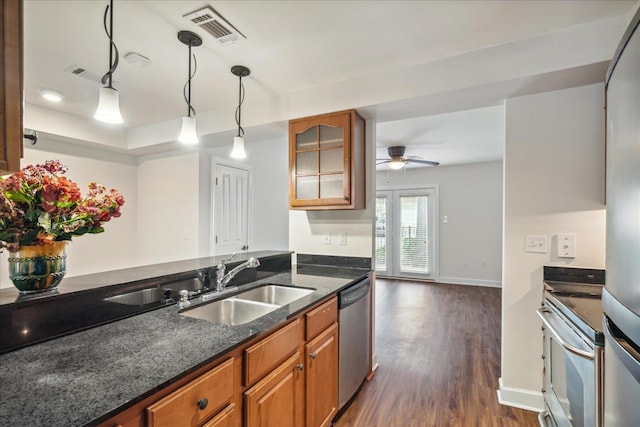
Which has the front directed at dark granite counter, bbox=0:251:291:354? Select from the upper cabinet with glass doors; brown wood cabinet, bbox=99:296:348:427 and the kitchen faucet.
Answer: the upper cabinet with glass doors

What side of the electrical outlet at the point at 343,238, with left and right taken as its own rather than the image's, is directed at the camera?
front

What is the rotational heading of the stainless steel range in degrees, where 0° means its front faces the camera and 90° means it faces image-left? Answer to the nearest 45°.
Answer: approximately 90°

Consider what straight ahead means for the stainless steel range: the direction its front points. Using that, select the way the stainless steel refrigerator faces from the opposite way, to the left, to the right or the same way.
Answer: the same way

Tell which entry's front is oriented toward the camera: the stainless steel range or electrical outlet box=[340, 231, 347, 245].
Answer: the electrical outlet

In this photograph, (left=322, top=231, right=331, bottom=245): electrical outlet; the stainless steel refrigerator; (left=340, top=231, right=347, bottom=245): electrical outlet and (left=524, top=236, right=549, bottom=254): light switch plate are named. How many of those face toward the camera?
3

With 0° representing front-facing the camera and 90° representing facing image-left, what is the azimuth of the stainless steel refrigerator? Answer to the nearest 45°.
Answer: approximately 90°

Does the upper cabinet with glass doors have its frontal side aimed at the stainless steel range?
no

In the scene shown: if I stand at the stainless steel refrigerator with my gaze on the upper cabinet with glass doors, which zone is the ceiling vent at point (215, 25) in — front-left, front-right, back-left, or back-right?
front-left

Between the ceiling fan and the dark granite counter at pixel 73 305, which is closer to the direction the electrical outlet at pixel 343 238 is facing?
the dark granite counter
